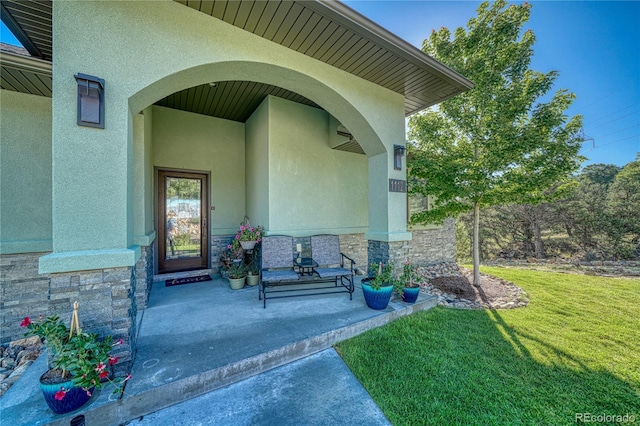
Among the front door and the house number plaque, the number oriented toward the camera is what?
2

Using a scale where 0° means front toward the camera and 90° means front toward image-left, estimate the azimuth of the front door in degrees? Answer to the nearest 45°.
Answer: approximately 0°

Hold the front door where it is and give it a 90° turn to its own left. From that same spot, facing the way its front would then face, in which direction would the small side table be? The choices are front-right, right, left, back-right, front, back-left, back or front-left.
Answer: front-right

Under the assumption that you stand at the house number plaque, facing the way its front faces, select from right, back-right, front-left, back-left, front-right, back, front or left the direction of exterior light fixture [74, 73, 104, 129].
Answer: front-right

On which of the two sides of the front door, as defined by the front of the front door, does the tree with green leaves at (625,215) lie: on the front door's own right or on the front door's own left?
on the front door's own left

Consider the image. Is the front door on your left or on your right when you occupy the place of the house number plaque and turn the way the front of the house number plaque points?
on your right

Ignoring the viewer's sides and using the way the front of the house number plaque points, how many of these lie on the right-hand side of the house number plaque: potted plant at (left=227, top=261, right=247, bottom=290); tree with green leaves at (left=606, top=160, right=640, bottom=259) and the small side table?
2

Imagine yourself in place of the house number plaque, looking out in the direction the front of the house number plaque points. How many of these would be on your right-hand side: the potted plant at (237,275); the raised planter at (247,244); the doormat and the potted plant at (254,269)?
4

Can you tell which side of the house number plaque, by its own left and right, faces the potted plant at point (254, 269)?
right

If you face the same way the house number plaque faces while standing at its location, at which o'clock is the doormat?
The doormat is roughly at 3 o'clock from the house number plaque.

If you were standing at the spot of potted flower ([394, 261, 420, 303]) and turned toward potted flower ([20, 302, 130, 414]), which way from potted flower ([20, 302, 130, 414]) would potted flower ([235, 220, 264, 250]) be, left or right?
right

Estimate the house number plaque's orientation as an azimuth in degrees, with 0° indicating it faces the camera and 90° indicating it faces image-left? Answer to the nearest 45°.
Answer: approximately 0°

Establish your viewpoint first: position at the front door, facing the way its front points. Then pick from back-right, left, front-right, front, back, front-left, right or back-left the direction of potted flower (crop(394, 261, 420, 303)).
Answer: front-left

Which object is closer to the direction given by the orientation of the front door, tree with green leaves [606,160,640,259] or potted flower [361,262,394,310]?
the potted flower

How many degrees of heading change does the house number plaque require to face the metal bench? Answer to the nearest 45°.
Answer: approximately 90° to its right
